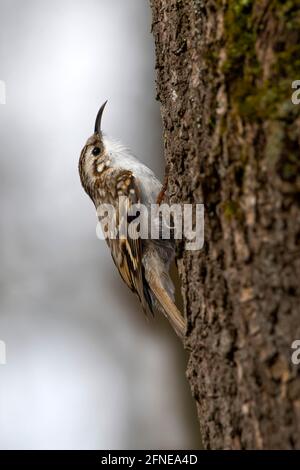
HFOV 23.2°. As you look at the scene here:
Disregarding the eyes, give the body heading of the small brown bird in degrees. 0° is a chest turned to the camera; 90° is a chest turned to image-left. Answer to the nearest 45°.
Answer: approximately 270°
